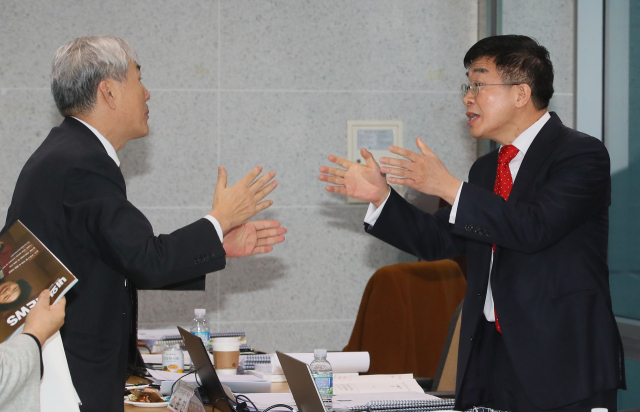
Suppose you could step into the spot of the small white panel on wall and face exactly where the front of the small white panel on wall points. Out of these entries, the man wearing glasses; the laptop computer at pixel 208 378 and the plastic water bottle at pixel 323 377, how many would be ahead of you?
3

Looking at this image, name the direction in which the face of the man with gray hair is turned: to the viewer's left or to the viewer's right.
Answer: to the viewer's right

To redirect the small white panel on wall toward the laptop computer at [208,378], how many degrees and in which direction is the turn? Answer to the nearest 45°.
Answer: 0° — it already faces it

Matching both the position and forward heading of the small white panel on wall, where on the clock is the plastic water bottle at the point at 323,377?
The plastic water bottle is roughly at 12 o'clock from the small white panel on wall.

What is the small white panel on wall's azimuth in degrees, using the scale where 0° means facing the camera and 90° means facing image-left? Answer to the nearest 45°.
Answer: approximately 0°

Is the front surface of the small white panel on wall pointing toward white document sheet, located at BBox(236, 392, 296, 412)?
yes

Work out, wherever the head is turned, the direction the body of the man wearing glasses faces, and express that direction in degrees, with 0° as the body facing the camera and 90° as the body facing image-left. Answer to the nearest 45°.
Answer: approximately 45°

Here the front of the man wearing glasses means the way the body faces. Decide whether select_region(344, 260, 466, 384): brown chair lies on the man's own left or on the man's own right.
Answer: on the man's own right

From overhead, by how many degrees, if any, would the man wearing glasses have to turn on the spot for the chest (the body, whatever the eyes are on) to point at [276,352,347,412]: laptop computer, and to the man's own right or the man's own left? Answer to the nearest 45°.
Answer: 0° — they already face it

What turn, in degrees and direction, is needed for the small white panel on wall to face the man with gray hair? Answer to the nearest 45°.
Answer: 0° — it already faces them

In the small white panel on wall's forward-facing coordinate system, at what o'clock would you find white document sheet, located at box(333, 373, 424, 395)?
The white document sheet is roughly at 12 o'clock from the small white panel on wall.

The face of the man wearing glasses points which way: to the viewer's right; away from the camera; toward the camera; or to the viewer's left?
to the viewer's left

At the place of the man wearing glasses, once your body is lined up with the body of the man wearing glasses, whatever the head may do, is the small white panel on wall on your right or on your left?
on your right
